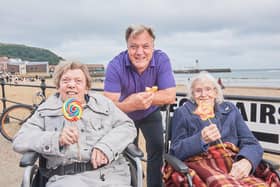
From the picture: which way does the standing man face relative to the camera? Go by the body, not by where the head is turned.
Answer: toward the camera

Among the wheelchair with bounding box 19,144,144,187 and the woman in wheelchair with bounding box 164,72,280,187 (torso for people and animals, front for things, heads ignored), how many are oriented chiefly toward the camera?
2

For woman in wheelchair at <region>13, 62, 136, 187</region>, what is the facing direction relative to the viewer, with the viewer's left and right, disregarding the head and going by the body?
facing the viewer

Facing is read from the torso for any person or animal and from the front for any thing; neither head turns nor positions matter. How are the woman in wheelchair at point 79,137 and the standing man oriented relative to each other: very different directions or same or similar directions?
same or similar directions

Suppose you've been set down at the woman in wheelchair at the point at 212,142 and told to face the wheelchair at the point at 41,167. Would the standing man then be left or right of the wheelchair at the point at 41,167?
right

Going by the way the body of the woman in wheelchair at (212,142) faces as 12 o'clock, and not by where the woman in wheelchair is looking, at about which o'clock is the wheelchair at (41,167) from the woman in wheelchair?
The wheelchair is roughly at 2 o'clock from the woman in wheelchair.

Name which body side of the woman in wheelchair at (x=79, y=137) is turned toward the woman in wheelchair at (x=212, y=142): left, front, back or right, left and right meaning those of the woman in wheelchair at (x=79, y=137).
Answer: left

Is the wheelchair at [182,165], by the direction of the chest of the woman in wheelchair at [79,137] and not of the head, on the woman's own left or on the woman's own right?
on the woman's own left

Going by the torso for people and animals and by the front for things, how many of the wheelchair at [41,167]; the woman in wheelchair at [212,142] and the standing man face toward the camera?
3

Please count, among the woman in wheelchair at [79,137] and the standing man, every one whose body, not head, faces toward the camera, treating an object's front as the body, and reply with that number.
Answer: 2

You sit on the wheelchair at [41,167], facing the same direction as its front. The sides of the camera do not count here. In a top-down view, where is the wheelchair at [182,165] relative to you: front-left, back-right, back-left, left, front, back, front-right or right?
left
